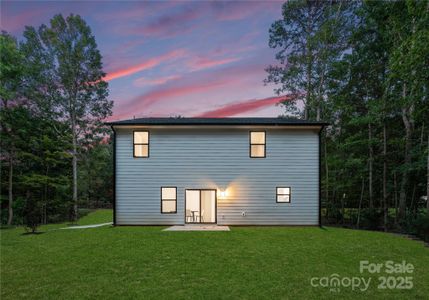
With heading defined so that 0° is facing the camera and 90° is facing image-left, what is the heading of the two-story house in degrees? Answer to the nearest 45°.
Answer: approximately 180°

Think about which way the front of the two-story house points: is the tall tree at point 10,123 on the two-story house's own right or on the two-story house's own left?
on the two-story house's own left

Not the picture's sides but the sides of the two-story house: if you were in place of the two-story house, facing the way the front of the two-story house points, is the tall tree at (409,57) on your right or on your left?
on your right

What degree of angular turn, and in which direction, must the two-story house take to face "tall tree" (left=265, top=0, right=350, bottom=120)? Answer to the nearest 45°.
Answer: approximately 45° to its right

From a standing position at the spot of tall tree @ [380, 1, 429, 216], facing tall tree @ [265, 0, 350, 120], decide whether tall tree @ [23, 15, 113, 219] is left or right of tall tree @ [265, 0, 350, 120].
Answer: left

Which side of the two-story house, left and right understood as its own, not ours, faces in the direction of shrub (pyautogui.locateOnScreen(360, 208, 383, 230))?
right
